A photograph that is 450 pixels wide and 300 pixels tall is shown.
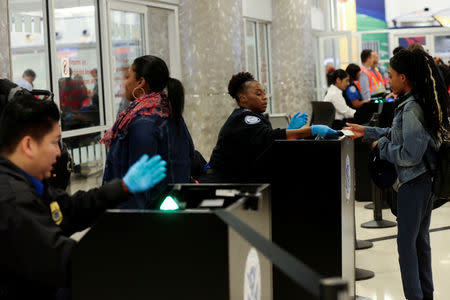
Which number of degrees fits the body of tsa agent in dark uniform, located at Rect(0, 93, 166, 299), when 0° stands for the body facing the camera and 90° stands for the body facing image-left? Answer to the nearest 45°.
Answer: approximately 270°

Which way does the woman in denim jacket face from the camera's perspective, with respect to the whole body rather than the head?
to the viewer's left

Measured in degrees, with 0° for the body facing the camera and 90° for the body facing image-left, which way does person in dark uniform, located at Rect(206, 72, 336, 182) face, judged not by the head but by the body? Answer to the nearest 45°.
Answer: approximately 270°

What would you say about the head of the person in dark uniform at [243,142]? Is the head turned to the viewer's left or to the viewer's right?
to the viewer's right

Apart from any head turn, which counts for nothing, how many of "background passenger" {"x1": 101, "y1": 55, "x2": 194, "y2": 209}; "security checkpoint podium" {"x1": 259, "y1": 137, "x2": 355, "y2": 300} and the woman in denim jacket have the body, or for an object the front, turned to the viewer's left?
2

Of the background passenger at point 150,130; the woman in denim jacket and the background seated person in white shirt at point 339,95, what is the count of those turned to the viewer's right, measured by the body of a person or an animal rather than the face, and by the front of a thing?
1

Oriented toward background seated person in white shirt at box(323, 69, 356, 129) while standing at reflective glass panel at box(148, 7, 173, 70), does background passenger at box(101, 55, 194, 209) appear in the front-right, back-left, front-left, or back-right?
back-right

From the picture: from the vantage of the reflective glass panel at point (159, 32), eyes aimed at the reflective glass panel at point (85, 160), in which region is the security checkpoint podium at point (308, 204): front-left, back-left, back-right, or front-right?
front-left

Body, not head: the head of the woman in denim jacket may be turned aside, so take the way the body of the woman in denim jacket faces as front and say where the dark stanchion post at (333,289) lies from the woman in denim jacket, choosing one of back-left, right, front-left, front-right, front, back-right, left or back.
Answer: left
